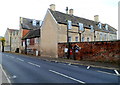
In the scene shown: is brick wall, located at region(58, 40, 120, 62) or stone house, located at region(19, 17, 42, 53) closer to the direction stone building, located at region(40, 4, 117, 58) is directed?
the brick wall
